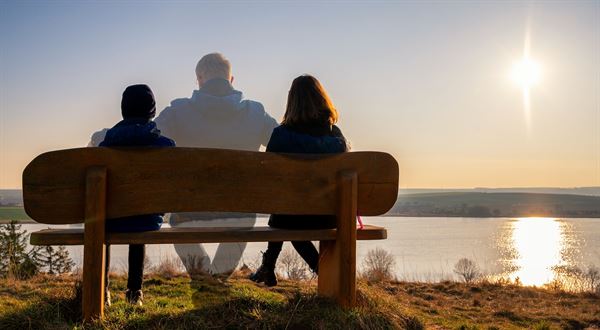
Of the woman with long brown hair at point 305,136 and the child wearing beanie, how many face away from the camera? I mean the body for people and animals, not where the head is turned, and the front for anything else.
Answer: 2

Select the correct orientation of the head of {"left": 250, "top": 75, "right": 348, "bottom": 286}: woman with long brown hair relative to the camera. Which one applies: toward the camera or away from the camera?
away from the camera

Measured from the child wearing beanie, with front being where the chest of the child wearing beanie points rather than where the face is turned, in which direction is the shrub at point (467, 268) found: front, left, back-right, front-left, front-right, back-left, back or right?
front-right

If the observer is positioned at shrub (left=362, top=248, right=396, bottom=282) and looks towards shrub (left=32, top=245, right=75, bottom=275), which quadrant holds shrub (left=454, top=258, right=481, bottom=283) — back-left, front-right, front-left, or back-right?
back-right

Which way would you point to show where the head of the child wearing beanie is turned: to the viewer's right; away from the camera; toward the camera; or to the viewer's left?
away from the camera

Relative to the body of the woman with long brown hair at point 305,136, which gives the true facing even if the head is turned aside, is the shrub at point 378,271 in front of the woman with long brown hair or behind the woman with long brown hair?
in front

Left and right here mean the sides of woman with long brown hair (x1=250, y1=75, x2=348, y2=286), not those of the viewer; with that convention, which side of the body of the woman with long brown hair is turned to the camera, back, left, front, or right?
back

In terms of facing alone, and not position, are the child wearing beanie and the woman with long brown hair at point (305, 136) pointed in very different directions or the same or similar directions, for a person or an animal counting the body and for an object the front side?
same or similar directions

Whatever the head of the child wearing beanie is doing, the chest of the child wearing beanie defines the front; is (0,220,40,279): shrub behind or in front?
in front

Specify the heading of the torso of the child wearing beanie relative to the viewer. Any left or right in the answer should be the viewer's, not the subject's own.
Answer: facing away from the viewer

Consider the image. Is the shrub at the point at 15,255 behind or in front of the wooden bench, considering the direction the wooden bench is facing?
in front

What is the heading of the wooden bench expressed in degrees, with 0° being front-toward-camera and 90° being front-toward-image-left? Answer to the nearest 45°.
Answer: approximately 180°

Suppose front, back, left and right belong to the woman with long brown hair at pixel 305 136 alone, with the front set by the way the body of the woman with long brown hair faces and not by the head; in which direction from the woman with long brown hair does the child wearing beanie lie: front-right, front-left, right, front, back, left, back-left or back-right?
left
